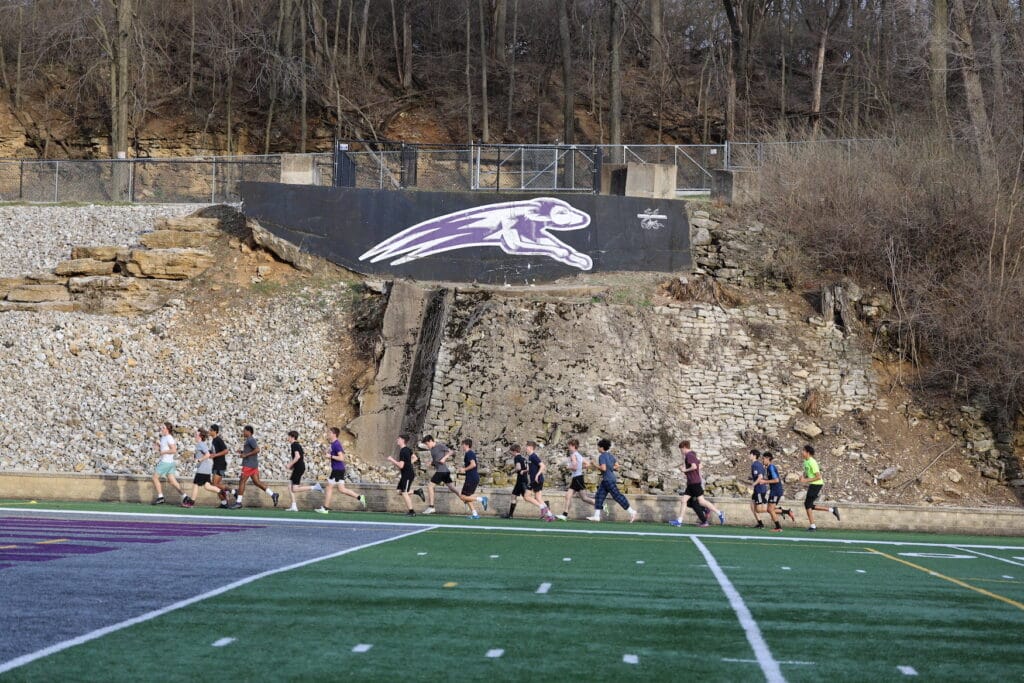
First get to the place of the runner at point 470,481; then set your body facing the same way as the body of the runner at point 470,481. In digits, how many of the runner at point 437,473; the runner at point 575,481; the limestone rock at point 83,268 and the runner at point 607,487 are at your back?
2
